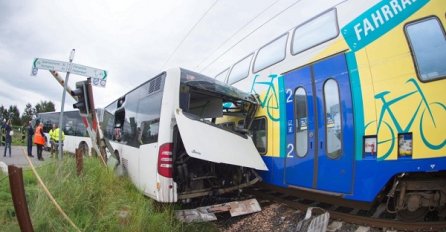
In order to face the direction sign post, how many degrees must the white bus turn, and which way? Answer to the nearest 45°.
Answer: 0° — it already faces it

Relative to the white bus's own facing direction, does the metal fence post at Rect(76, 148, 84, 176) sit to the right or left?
on its left

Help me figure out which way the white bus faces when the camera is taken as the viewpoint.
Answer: facing away from the viewer and to the left of the viewer

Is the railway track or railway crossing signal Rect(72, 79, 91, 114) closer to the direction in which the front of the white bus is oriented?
the railway crossing signal

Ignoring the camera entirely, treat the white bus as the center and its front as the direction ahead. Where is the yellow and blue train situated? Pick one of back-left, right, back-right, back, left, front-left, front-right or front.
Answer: back

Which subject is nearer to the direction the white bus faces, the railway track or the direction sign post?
the direction sign post
